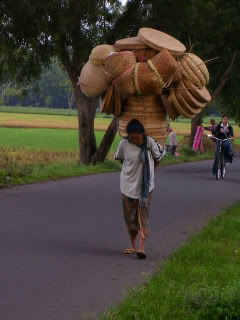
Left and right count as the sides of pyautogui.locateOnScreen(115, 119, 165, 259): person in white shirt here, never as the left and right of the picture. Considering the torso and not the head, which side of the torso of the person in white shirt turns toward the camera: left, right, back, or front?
front

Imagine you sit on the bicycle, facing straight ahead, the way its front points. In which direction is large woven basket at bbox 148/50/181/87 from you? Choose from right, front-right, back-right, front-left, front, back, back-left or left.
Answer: front

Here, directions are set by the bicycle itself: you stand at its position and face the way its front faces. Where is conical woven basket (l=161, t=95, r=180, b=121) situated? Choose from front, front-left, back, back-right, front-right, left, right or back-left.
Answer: front

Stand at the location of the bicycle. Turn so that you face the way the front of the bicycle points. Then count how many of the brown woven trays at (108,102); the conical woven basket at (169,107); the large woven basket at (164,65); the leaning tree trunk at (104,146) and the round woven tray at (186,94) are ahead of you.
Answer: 4

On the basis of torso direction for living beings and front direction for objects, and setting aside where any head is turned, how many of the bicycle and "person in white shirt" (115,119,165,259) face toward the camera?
2

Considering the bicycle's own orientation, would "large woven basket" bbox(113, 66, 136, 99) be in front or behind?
in front

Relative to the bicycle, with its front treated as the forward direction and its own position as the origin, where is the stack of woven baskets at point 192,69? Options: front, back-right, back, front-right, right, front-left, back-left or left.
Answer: front

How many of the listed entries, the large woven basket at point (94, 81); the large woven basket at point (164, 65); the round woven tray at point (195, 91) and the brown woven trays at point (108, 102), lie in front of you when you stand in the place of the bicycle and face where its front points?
4

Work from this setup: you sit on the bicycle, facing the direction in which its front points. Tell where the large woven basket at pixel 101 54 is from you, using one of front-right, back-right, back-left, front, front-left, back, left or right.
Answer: front

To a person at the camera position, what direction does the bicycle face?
facing the viewer

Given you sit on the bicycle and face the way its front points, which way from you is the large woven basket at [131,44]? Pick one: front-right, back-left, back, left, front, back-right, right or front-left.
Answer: front
